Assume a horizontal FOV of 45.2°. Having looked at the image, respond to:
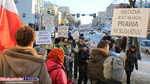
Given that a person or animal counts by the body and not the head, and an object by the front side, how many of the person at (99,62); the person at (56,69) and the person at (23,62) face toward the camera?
0

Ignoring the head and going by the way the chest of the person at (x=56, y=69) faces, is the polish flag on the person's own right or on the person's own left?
on the person's own left

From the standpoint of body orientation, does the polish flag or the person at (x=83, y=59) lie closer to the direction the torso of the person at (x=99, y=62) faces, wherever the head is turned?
the person

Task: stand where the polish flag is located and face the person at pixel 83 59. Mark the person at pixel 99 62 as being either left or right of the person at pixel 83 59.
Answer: right

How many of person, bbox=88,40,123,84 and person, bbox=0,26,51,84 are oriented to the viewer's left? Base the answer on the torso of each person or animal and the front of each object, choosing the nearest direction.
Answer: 0

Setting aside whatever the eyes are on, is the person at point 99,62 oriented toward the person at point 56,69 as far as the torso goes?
no

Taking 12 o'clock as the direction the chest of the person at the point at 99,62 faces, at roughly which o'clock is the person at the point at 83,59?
the person at the point at 83,59 is roughly at 10 o'clock from the person at the point at 99,62.

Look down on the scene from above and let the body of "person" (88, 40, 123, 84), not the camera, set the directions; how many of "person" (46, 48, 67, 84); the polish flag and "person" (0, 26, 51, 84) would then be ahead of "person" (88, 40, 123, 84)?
0

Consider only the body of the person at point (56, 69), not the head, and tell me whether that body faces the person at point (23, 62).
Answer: no

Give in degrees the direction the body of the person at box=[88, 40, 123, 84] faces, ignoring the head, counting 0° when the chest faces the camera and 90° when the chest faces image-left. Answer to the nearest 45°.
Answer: approximately 225°

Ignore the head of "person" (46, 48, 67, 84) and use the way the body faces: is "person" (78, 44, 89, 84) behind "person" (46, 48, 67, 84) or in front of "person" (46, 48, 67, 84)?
in front
